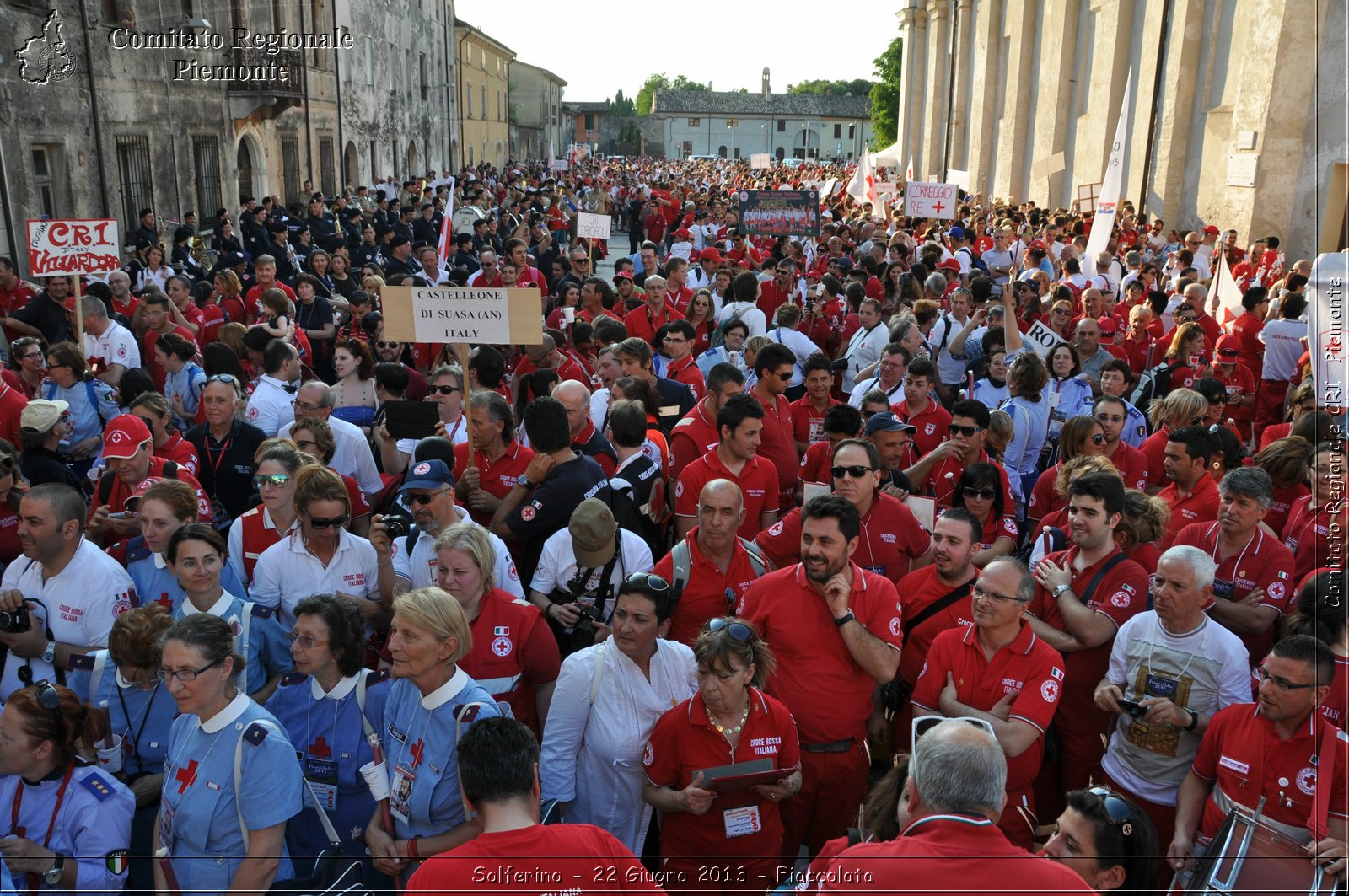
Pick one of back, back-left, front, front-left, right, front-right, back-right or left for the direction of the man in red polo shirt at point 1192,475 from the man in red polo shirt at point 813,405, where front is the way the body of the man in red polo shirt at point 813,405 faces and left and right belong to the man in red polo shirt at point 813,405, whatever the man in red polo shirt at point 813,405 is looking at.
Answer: front-left

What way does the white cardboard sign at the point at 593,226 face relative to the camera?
toward the camera

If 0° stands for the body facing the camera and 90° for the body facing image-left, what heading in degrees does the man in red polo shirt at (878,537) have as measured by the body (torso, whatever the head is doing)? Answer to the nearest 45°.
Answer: approximately 0°

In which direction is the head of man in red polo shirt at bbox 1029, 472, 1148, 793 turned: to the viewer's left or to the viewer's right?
to the viewer's left

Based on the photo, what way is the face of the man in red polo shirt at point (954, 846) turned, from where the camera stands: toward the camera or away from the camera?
away from the camera

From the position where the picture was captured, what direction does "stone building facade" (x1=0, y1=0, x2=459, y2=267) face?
facing the viewer and to the right of the viewer

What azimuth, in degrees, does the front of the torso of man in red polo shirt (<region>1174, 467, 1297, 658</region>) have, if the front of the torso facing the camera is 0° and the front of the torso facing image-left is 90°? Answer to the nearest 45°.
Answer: approximately 45°

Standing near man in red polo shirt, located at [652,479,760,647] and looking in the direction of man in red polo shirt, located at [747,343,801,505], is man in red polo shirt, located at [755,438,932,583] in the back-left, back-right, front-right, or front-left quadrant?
front-right

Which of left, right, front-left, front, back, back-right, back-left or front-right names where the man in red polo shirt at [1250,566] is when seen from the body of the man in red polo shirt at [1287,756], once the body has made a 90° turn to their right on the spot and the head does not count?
front-right

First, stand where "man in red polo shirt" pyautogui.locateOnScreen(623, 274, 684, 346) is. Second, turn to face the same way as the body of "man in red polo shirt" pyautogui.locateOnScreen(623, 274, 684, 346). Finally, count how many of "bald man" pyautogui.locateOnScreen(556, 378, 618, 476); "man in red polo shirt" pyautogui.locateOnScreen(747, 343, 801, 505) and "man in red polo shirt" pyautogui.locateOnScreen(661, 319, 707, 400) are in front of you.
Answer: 3

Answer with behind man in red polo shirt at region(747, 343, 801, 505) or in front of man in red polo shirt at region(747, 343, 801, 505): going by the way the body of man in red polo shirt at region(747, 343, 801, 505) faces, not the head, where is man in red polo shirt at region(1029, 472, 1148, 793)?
in front

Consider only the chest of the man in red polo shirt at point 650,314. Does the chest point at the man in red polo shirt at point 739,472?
yes

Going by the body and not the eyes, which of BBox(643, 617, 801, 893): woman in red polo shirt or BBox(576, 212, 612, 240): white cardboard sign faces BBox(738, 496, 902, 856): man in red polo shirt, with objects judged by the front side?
the white cardboard sign

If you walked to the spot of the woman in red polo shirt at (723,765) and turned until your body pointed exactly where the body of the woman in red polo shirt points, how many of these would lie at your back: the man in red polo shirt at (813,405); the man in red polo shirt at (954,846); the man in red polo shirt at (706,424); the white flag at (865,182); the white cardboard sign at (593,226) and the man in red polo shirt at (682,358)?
5

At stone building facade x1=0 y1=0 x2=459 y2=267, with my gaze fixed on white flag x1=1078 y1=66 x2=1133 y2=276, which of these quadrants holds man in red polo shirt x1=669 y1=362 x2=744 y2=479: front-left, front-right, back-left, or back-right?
front-right

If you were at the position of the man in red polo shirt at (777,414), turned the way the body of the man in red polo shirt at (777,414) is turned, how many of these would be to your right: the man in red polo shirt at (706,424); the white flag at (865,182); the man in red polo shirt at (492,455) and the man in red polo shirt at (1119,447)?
2

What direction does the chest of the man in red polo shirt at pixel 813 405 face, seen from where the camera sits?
toward the camera
